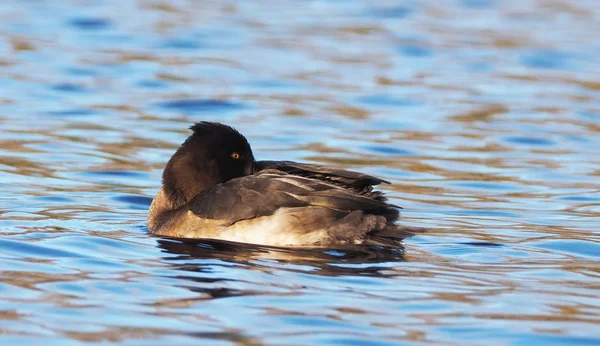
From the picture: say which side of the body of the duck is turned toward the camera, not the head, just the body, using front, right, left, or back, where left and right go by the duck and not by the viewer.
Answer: left
